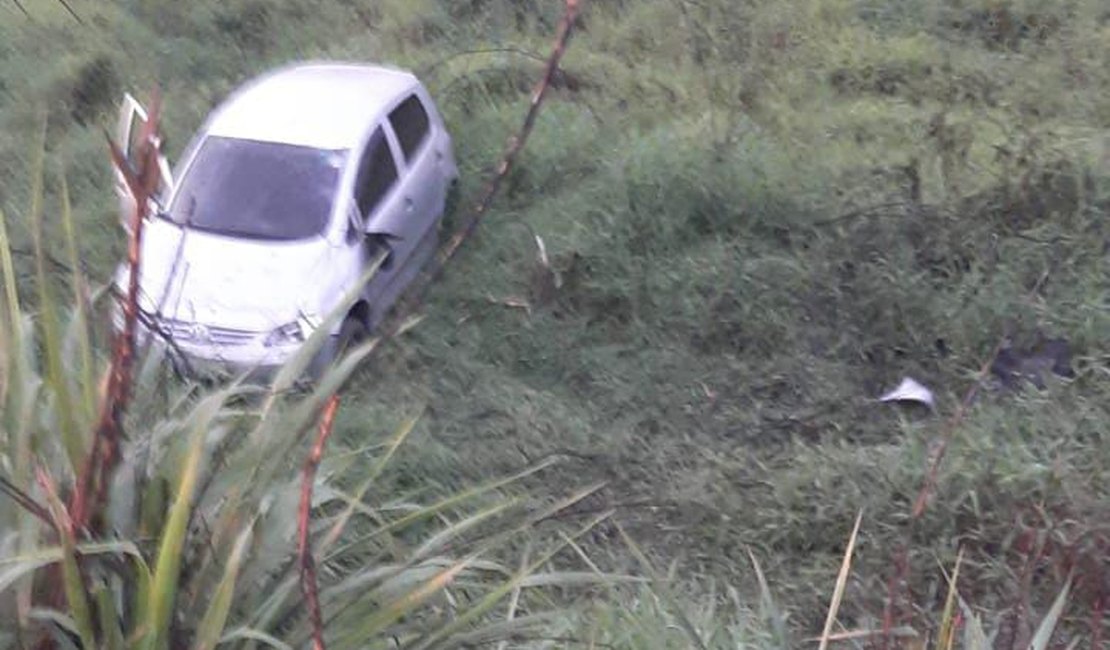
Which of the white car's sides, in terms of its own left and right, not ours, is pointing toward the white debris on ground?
left

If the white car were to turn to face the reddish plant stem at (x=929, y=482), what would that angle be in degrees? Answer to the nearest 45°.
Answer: approximately 45° to its left

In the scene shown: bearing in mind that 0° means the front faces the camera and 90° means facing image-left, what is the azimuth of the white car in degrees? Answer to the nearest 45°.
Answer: approximately 45°
